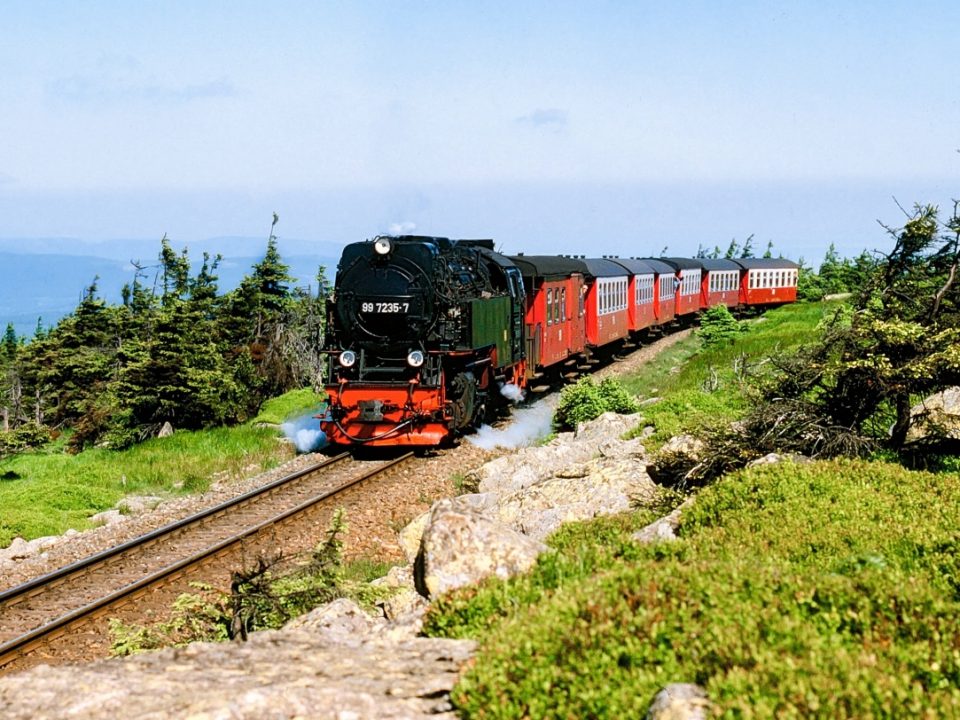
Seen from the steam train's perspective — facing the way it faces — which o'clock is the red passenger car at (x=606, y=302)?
The red passenger car is roughly at 5 o'clock from the steam train.

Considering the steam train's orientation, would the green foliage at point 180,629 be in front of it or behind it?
in front

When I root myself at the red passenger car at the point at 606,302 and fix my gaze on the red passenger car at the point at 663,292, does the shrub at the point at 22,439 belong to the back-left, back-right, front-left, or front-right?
back-left

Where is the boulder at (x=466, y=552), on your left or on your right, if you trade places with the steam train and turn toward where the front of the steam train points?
on your left

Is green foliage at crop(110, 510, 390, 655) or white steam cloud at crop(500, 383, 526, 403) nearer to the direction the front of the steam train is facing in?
the green foliage

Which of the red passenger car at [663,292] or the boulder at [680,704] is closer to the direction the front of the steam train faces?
the boulder

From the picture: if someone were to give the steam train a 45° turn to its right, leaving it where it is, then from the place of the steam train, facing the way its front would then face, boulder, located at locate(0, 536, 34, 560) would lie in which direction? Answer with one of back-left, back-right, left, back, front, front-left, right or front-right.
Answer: front-left

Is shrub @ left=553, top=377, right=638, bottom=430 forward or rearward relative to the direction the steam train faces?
forward

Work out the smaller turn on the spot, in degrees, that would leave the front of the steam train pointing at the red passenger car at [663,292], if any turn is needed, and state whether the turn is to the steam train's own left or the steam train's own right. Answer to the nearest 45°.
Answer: approximately 135° to the steam train's own right

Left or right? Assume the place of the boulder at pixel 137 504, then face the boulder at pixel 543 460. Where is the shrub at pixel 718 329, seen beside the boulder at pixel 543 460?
left

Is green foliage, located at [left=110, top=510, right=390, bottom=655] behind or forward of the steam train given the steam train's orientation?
forward

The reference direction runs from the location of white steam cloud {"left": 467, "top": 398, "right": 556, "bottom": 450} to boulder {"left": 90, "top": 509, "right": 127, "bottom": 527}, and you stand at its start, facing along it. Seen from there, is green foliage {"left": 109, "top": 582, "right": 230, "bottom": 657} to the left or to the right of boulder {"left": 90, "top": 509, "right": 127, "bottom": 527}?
left

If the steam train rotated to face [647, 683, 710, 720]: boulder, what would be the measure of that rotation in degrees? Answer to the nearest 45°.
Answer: approximately 45° to its left

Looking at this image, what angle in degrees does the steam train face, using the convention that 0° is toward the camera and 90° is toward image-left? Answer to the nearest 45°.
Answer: approximately 45°

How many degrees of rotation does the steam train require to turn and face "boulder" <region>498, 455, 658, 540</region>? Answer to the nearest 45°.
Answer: approximately 90° to its left
